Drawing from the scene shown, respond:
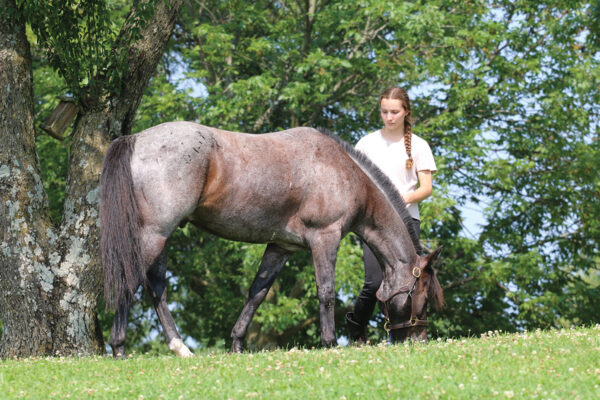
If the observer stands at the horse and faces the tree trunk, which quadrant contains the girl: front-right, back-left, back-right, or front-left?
back-right

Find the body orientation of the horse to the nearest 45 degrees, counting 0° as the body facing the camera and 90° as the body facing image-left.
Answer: approximately 270°

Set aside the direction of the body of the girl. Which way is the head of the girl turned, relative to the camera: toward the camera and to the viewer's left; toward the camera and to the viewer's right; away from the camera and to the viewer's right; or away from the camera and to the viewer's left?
toward the camera and to the viewer's left

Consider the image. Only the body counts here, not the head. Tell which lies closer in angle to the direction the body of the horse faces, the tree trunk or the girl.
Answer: the girl

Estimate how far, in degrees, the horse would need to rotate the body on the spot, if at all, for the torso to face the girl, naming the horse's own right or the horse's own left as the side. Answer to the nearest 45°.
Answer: approximately 45° to the horse's own left

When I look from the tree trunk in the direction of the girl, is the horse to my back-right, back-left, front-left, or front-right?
front-right

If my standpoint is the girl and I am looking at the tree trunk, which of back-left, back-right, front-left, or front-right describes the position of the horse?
front-left

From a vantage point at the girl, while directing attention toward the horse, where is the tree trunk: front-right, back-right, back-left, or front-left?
front-right

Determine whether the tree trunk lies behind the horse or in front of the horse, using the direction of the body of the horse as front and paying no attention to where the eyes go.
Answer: behind
